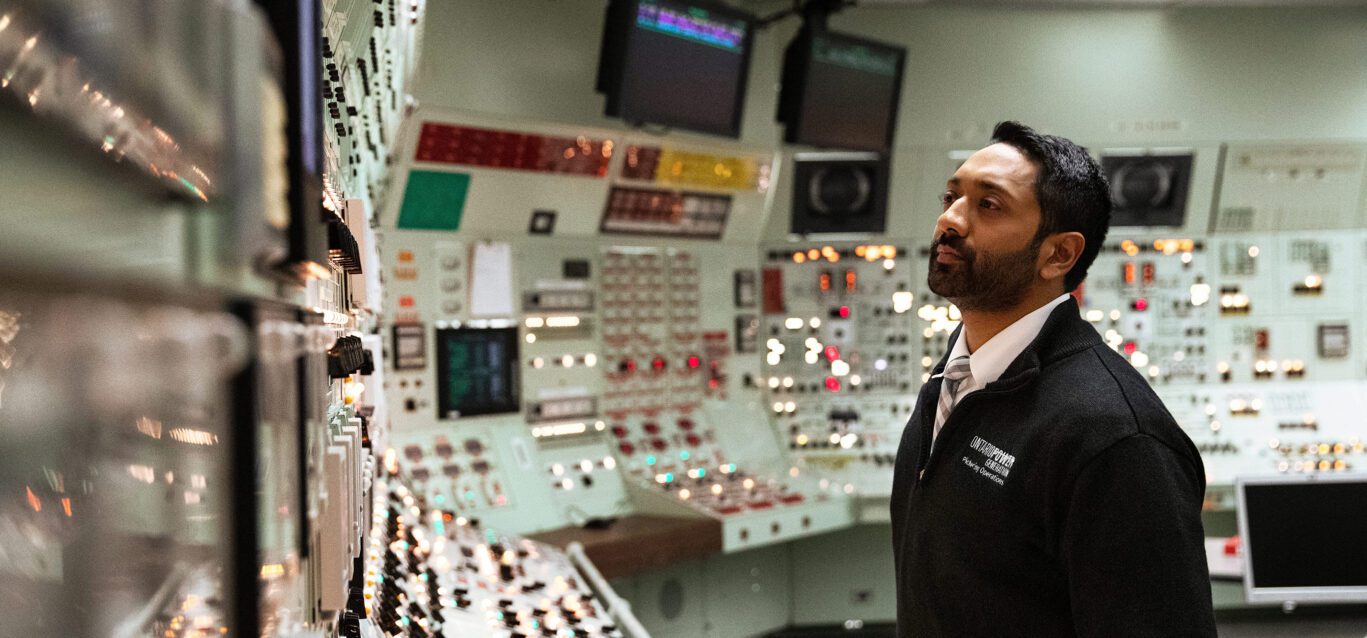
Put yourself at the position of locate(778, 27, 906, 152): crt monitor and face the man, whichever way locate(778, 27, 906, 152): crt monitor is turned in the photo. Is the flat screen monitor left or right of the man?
left

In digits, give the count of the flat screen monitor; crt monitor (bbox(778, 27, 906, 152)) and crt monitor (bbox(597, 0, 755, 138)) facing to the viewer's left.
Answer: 0

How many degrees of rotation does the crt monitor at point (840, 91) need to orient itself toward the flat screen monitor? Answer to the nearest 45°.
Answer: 0° — it already faces it

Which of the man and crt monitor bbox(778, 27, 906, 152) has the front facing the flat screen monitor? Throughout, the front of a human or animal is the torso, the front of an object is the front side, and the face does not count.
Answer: the crt monitor

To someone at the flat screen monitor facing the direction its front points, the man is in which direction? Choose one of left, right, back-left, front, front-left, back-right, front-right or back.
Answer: front

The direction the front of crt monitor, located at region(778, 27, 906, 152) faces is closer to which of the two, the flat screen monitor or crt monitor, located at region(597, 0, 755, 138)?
the flat screen monitor

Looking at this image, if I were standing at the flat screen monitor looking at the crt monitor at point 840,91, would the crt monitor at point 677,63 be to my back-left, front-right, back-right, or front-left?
front-left

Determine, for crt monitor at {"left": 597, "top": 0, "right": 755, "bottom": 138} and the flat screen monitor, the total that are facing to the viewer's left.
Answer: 0

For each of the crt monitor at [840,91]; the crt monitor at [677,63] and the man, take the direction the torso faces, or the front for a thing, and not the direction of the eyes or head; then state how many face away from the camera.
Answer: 0

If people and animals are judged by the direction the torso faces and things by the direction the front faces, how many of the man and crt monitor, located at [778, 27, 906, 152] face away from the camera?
0

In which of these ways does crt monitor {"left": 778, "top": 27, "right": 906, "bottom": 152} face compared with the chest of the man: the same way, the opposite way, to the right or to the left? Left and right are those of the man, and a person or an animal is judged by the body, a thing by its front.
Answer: to the left

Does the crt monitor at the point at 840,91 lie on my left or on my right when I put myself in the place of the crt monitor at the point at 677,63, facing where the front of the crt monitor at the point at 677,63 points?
on my left

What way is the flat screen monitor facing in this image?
toward the camera

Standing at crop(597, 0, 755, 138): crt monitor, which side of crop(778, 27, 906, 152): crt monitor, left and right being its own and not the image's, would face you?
right

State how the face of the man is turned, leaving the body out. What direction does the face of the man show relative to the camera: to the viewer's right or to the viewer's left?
to the viewer's left

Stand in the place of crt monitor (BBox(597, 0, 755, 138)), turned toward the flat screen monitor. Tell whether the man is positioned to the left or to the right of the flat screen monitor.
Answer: right

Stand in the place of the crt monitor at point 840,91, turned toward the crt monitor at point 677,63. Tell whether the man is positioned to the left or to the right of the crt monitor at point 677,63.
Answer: left
